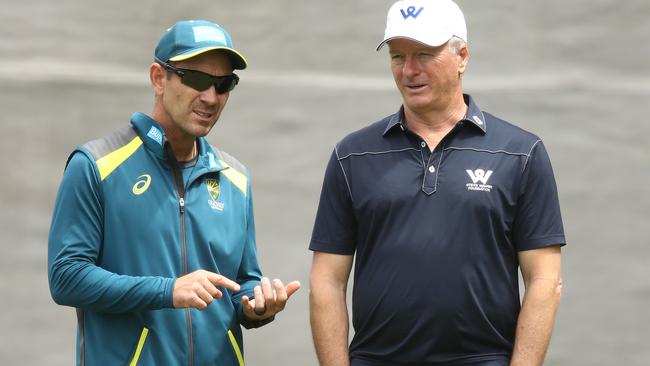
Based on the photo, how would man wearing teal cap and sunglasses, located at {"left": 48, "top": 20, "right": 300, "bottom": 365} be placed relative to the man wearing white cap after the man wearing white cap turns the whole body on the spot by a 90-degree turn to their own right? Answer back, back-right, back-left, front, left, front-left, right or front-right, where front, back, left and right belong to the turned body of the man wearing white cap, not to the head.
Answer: front

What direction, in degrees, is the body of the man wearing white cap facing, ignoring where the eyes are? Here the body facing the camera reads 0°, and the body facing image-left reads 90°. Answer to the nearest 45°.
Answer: approximately 0°

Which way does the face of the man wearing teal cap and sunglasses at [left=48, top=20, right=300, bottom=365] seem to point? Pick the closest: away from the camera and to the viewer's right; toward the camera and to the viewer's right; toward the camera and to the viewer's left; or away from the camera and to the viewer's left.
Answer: toward the camera and to the viewer's right

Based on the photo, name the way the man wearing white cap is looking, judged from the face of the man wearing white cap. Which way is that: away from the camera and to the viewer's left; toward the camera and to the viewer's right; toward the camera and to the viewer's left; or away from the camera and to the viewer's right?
toward the camera and to the viewer's left

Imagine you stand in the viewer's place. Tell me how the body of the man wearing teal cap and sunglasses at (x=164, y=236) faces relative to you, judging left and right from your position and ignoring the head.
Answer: facing the viewer and to the right of the viewer
